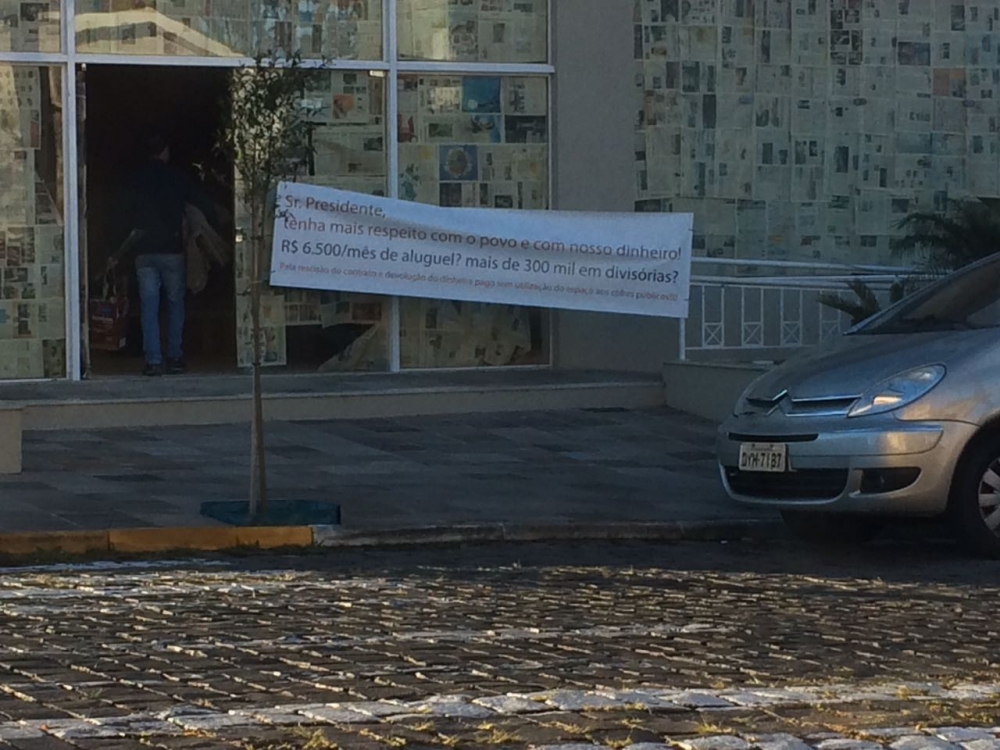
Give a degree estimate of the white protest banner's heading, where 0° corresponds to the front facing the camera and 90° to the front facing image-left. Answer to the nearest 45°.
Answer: approximately 0°

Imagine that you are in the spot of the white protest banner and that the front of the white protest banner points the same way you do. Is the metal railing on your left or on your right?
on your left

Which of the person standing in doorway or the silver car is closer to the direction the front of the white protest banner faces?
the silver car

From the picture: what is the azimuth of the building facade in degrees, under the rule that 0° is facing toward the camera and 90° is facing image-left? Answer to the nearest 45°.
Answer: approximately 0°

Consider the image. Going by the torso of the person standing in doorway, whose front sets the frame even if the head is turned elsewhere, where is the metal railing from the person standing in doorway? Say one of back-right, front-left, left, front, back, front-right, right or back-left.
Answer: right

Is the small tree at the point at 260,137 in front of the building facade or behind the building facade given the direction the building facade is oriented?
in front

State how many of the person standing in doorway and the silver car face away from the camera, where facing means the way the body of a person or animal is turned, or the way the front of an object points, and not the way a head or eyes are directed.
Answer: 1

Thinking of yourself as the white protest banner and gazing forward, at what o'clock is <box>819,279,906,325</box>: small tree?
The small tree is roughly at 9 o'clock from the white protest banner.

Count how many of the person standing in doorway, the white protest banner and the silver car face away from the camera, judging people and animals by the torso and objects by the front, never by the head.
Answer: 1

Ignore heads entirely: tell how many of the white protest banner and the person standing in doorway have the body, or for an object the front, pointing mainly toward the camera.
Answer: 1

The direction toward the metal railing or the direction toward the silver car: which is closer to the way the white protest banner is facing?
the silver car

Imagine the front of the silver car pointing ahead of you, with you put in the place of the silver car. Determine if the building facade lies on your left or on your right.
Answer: on your right

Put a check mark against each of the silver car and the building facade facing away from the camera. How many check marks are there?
0

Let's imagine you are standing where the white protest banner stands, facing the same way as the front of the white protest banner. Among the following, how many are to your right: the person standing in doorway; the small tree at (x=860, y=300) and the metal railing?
1

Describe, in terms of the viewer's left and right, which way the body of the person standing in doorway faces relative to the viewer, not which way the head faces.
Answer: facing away from the viewer
